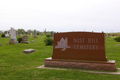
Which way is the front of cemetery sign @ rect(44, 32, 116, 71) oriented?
toward the camera
